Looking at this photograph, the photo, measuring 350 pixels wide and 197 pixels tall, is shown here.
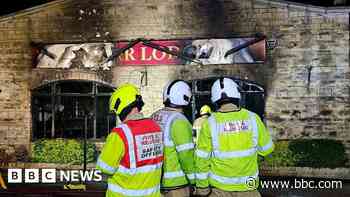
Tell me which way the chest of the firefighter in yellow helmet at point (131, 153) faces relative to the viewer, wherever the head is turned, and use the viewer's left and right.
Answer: facing away from the viewer and to the left of the viewer

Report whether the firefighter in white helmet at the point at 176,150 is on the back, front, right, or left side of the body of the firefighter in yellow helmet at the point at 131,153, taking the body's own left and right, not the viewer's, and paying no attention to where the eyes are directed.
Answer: right

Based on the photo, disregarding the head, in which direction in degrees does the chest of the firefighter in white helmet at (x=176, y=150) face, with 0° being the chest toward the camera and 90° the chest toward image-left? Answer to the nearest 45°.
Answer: approximately 225°

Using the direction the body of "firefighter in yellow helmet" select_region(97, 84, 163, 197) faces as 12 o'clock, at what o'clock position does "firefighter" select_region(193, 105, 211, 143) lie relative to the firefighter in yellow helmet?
The firefighter is roughly at 2 o'clock from the firefighter in yellow helmet.

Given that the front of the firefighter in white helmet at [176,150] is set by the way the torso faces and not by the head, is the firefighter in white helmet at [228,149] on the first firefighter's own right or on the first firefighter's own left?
on the first firefighter's own right

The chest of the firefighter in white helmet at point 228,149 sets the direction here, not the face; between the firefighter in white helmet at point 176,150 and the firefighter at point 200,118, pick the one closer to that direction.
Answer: the firefighter

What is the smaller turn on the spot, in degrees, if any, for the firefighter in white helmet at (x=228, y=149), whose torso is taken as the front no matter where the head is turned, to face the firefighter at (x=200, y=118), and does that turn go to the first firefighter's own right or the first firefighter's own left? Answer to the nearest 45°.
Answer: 0° — they already face them

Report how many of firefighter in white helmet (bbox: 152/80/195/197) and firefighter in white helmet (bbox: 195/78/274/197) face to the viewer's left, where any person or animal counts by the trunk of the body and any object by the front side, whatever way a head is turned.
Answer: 0

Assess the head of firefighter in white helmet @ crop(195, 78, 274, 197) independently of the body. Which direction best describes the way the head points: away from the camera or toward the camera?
away from the camera

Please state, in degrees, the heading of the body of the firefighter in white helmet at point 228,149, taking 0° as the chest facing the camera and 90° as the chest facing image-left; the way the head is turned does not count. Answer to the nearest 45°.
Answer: approximately 180°
